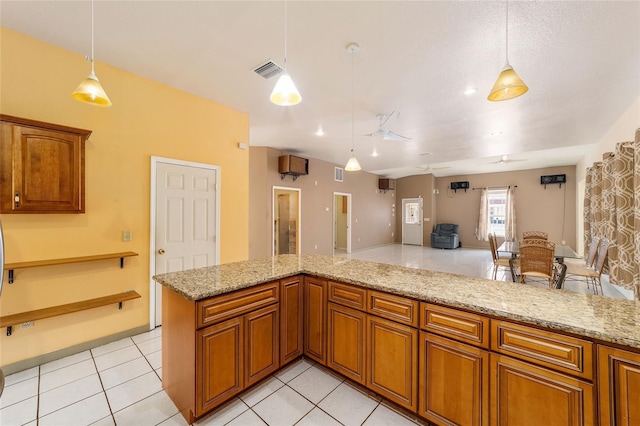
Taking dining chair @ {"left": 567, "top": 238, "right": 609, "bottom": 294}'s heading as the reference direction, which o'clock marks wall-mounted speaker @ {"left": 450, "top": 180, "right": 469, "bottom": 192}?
The wall-mounted speaker is roughly at 2 o'clock from the dining chair.

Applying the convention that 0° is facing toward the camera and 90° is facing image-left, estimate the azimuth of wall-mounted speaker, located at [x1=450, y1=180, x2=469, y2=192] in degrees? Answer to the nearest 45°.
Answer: approximately 0°

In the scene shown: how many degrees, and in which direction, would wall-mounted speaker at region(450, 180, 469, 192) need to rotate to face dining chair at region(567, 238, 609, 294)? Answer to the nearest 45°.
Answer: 0° — it already faces it

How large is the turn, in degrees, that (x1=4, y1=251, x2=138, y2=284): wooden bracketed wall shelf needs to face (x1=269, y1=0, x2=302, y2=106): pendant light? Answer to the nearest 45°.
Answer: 0° — it already faces it

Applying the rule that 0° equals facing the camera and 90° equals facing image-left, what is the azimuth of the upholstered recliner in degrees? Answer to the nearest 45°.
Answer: approximately 0°

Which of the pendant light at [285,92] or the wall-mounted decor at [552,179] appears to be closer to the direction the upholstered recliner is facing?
the pendant light

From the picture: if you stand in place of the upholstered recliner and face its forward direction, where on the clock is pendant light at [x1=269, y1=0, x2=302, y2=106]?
The pendant light is roughly at 12 o'clock from the upholstered recliner.

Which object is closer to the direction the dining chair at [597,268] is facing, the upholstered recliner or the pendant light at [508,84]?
the upholstered recliner

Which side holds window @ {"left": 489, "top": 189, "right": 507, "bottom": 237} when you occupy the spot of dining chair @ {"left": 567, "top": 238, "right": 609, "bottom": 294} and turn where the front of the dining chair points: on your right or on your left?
on your right
